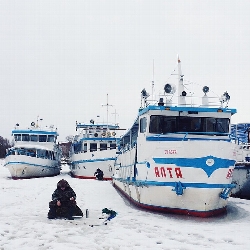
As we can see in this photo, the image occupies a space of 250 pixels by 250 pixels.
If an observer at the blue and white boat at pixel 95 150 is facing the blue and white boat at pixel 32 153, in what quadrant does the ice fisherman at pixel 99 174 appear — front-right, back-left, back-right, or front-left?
back-left

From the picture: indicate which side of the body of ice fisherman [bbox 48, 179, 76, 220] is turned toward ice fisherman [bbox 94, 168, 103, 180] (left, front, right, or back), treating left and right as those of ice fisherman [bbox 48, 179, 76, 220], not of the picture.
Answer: back

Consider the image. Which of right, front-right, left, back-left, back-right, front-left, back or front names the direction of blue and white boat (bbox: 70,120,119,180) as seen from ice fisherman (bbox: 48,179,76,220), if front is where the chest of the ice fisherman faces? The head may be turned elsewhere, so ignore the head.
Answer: back

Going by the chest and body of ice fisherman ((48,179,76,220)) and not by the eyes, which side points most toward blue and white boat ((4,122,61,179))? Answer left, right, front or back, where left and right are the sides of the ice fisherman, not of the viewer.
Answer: back

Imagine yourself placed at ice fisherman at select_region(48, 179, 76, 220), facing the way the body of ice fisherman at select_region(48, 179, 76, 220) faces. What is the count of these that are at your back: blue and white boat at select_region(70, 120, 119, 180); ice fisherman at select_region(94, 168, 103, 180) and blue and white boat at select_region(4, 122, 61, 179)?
3

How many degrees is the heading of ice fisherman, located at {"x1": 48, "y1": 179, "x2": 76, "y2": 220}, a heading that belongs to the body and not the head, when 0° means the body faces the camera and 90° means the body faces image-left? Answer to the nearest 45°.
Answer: approximately 0°

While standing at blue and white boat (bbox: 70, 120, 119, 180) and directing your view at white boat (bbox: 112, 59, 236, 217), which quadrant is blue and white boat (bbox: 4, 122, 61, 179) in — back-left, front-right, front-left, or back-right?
back-right

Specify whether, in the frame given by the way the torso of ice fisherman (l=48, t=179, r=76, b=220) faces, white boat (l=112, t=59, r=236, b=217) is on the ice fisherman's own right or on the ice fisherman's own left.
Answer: on the ice fisherman's own left
